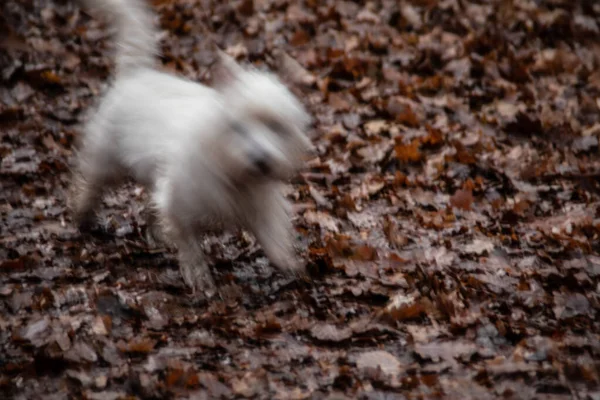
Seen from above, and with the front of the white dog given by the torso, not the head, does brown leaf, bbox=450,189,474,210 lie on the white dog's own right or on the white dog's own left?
on the white dog's own left

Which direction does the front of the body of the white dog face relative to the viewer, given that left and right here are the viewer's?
facing the viewer and to the right of the viewer
